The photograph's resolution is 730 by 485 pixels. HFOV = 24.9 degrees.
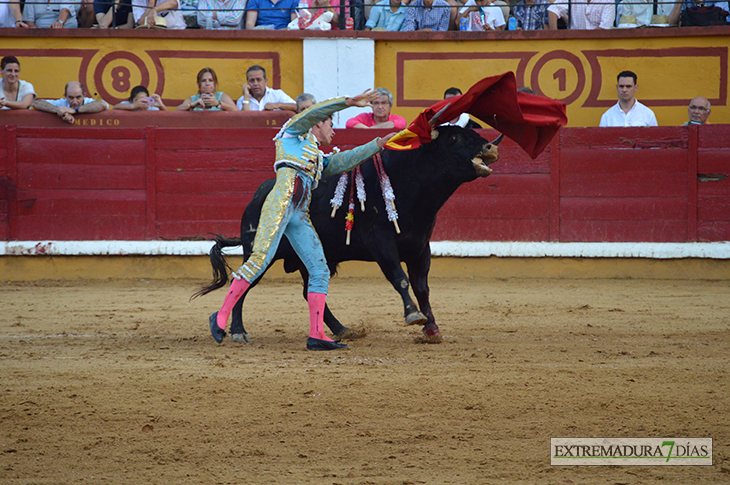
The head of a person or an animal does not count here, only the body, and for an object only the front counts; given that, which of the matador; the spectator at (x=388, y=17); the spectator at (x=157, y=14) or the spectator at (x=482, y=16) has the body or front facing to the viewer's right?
the matador

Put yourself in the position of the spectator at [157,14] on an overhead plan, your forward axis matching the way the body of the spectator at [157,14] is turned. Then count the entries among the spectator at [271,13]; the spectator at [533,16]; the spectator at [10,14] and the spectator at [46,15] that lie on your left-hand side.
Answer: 2

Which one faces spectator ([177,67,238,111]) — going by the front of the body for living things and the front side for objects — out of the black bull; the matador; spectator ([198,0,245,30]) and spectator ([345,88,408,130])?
spectator ([198,0,245,30])

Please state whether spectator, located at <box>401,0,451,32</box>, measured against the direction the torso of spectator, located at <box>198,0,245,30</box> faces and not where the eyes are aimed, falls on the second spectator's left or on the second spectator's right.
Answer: on the second spectator's left

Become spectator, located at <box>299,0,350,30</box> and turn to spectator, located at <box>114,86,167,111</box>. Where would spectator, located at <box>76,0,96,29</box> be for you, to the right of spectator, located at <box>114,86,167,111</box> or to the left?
right

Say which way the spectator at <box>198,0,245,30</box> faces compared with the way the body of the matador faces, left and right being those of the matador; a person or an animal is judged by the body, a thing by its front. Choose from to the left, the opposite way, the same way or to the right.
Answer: to the right

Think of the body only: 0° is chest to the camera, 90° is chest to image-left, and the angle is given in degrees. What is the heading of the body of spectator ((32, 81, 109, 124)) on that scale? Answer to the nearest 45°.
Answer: approximately 0°

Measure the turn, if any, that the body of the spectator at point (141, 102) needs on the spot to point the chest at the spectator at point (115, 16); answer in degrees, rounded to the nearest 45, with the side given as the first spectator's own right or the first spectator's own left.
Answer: approximately 180°

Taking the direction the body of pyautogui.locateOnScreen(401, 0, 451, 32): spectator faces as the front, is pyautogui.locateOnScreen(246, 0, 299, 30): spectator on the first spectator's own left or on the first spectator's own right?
on the first spectator's own right

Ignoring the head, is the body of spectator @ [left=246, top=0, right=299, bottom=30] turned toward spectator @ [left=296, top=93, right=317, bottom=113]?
yes
